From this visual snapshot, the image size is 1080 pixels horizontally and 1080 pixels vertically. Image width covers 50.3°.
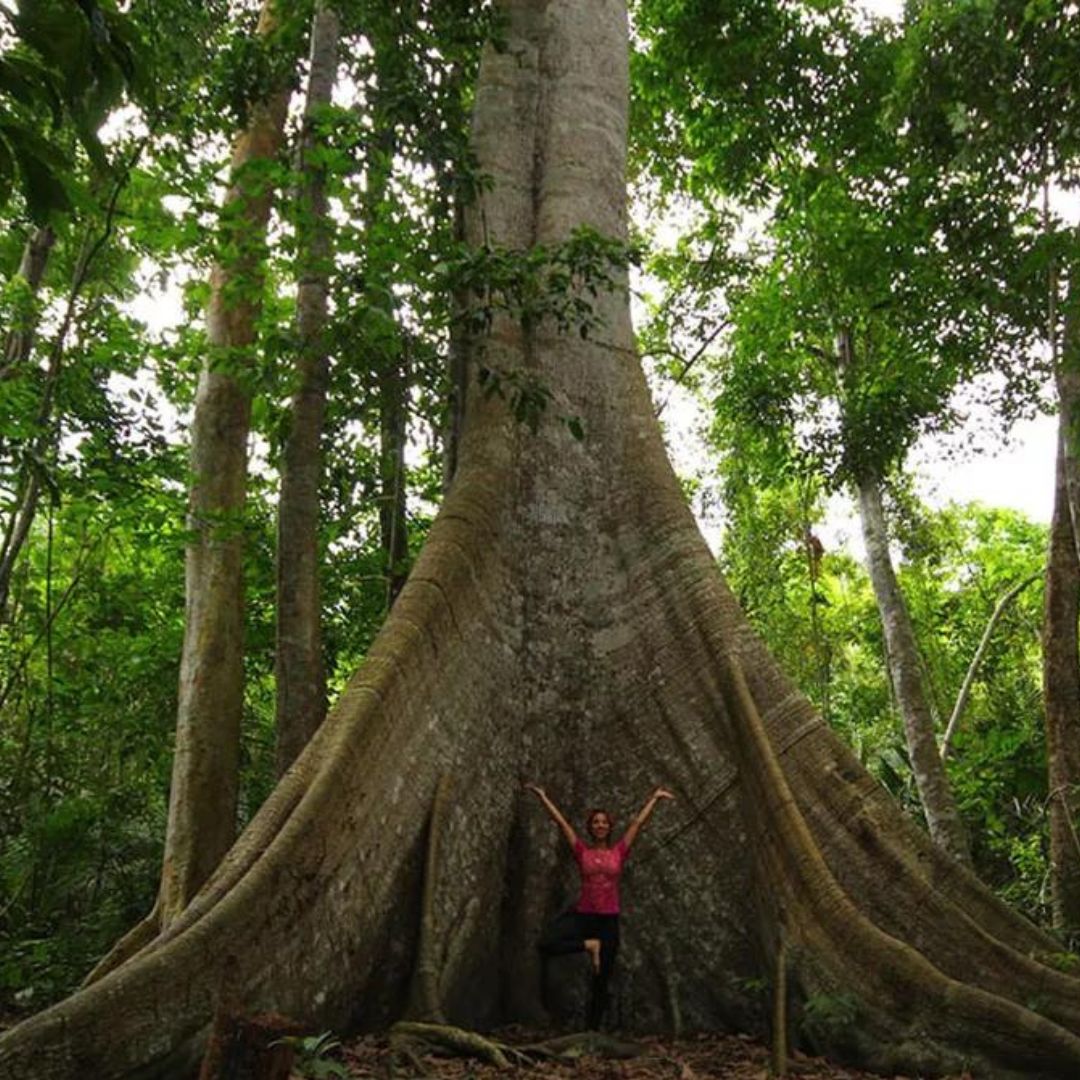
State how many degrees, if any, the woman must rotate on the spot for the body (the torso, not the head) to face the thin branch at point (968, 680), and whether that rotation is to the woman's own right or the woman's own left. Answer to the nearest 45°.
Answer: approximately 135° to the woman's own left

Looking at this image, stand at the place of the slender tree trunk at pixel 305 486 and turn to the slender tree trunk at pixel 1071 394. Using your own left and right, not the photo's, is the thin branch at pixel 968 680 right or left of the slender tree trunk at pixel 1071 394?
left

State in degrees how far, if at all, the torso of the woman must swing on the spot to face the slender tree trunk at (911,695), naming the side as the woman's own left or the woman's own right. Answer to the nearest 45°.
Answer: approximately 135° to the woman's own left

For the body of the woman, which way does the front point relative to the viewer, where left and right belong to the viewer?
facing the viewer

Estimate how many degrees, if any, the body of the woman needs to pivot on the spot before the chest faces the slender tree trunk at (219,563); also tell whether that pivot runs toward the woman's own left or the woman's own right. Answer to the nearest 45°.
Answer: approximately 135° to the woman's own right
